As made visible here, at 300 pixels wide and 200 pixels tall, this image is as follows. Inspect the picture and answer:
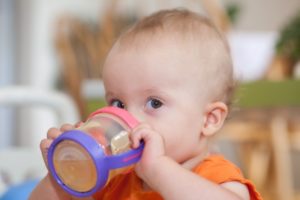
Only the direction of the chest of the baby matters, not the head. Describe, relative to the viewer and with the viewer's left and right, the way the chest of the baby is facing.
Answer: facing the viewer and to the left of the viewer

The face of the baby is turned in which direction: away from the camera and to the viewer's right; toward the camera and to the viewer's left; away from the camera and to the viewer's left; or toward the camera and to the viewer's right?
toward the camera and to the viewer's left
